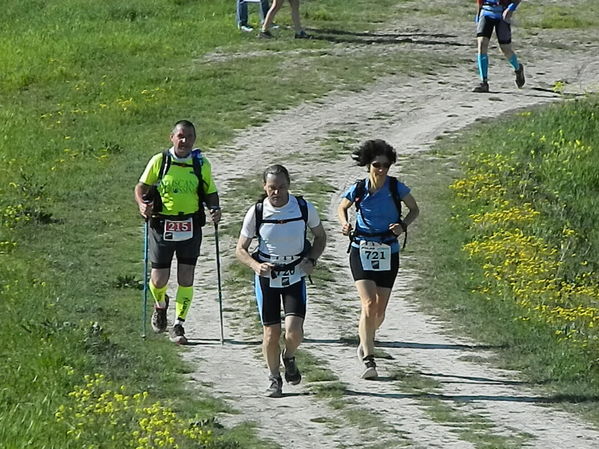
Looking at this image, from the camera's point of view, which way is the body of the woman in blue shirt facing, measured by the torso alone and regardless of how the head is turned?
toward the camera

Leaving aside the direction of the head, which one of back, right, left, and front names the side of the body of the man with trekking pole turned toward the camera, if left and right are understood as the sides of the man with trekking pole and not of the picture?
front

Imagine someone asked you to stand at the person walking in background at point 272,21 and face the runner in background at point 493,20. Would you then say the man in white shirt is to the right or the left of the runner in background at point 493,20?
right

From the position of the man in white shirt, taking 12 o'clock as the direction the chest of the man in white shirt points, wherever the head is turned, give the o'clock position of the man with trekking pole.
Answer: The man with trekking pole is roughly at 5 o'clock from the man in white shirt.

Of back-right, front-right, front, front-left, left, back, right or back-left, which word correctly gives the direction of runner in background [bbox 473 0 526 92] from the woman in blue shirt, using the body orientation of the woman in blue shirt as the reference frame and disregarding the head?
back

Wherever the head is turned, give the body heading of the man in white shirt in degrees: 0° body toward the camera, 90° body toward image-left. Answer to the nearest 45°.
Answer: approximately 0°

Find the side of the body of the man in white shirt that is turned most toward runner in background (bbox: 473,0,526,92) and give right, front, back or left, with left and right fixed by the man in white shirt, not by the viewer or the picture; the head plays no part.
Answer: back

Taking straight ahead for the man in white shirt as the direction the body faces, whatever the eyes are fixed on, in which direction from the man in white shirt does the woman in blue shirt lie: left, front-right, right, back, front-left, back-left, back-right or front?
back-left

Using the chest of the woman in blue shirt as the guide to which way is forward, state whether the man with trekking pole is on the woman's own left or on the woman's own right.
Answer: on the woman's own right

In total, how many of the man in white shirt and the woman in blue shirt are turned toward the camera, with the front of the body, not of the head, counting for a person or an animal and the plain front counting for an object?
2
